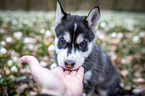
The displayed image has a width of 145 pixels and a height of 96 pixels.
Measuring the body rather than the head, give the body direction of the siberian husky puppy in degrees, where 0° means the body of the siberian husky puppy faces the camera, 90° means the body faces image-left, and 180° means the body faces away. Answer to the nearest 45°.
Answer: approximately 45°
